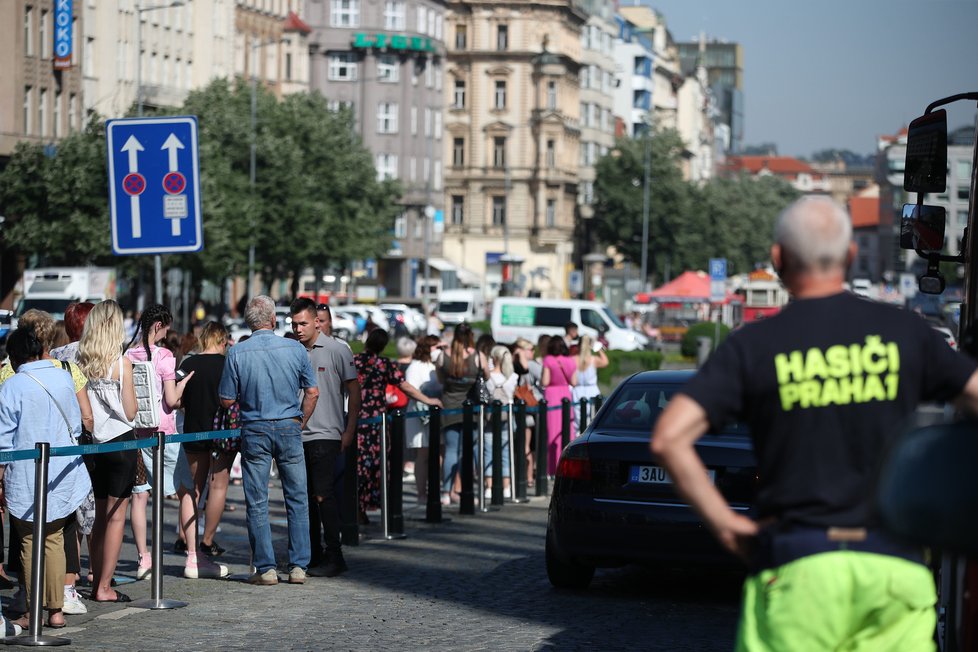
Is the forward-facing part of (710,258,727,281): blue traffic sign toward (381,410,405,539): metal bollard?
yes

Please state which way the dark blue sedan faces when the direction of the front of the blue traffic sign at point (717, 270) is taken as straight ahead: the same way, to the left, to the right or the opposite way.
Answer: the opposite way

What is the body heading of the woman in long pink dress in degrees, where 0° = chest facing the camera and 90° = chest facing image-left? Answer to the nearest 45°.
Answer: approximately 180°

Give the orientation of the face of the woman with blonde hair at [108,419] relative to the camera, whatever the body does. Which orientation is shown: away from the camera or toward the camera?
away from the camera

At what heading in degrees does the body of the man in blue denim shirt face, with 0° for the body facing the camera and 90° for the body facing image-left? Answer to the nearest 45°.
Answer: approximately 180°

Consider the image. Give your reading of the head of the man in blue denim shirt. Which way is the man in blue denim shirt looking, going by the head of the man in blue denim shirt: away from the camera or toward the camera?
away from the camera

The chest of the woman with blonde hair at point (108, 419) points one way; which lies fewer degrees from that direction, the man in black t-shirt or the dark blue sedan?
the dark blue sedan

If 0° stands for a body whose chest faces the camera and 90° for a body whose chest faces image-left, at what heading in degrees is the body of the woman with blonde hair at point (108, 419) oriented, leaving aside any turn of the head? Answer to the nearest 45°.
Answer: approximately 225°

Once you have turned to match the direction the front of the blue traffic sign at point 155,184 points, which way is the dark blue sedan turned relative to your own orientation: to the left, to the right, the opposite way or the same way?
the opposite way

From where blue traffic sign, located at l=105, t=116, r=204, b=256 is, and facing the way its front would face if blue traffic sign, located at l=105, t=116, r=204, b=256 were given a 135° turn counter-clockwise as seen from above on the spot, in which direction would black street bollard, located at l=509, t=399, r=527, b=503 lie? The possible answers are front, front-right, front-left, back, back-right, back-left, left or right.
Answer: front

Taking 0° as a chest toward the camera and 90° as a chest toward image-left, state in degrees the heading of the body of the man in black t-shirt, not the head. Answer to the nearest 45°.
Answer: approximately 180°

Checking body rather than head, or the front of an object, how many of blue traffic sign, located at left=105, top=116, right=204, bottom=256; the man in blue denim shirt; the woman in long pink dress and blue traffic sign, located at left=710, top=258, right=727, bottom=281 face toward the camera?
2
